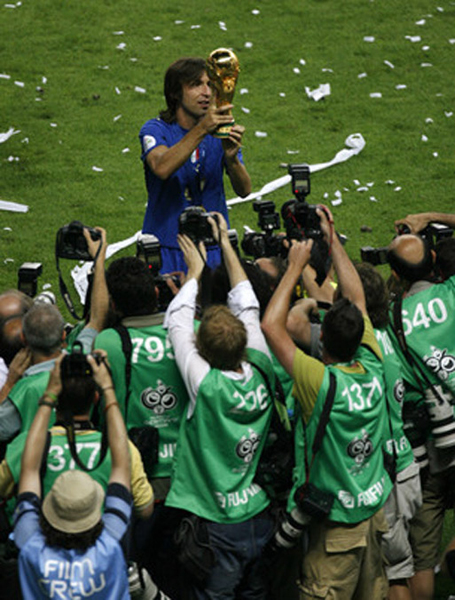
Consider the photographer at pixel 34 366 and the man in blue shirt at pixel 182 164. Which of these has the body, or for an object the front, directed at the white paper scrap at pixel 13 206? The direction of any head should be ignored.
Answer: the photographer

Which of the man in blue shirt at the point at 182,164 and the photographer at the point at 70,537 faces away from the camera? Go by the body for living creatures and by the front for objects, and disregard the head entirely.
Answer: the photographer

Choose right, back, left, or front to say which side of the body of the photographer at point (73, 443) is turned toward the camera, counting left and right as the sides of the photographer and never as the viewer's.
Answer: back

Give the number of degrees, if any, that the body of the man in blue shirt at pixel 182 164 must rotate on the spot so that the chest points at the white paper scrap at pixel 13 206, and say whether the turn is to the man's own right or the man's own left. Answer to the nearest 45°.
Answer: approximately 180°

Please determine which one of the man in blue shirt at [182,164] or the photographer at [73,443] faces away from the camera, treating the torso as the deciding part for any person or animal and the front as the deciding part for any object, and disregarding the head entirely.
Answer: the photographer

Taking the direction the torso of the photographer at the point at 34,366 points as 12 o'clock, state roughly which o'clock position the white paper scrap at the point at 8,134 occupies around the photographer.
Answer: The white paper scrap is roughly at 12 o'clock from the photographer.

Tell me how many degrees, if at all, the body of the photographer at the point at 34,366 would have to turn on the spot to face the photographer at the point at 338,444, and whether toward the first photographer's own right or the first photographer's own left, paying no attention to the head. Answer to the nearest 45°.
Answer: approximately 90° to the first photographer's own right

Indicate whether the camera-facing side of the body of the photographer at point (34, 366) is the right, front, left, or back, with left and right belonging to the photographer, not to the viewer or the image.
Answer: back

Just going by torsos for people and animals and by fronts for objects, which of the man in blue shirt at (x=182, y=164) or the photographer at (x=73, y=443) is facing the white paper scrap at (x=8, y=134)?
the photographer

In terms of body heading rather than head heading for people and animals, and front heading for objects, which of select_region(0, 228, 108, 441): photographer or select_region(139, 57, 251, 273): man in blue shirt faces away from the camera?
the photographer

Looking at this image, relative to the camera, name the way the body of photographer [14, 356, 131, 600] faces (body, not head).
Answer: away from the camera

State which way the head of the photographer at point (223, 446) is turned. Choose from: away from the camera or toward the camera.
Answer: away from the camera
